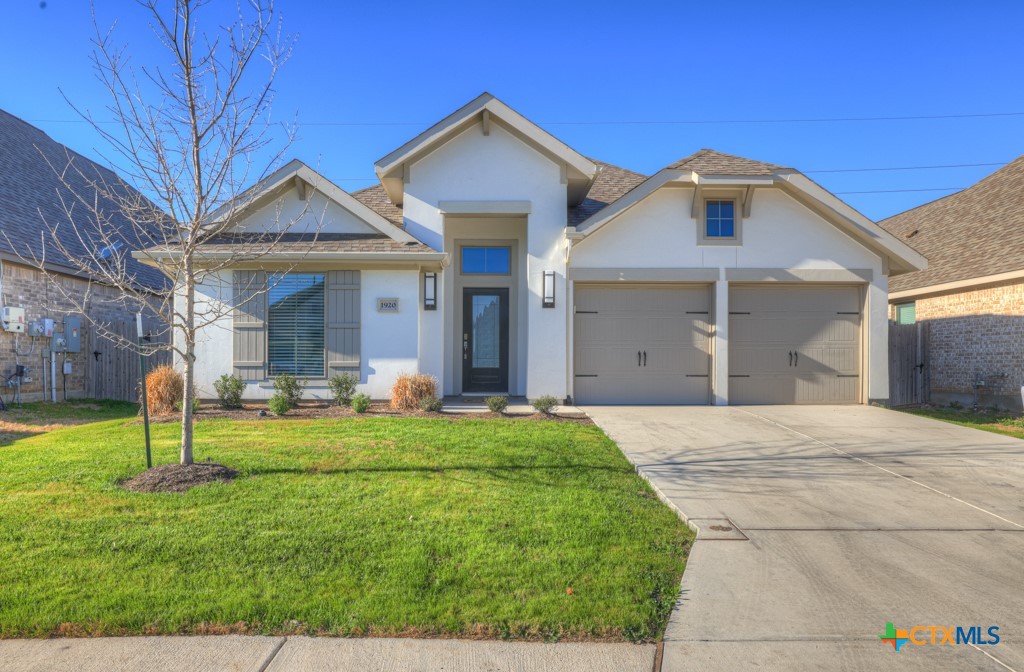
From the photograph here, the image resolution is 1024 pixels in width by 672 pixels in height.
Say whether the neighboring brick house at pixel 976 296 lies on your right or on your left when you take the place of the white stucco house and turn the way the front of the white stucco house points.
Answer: on your left

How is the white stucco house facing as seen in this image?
toward the camera

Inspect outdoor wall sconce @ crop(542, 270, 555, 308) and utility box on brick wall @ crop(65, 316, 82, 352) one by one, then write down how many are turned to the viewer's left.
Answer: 0

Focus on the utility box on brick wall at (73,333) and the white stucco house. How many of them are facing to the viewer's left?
0

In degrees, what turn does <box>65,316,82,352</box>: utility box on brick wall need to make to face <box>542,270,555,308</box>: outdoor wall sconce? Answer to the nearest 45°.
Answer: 0° — it already faces it

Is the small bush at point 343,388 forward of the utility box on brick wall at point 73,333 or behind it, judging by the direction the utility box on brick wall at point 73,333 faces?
forward

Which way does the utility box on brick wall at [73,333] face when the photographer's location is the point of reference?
facing the viewer and to the right of the viewer
